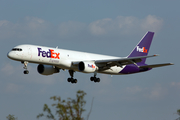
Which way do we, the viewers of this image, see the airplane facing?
facing the viewer and to the left of the viewer
